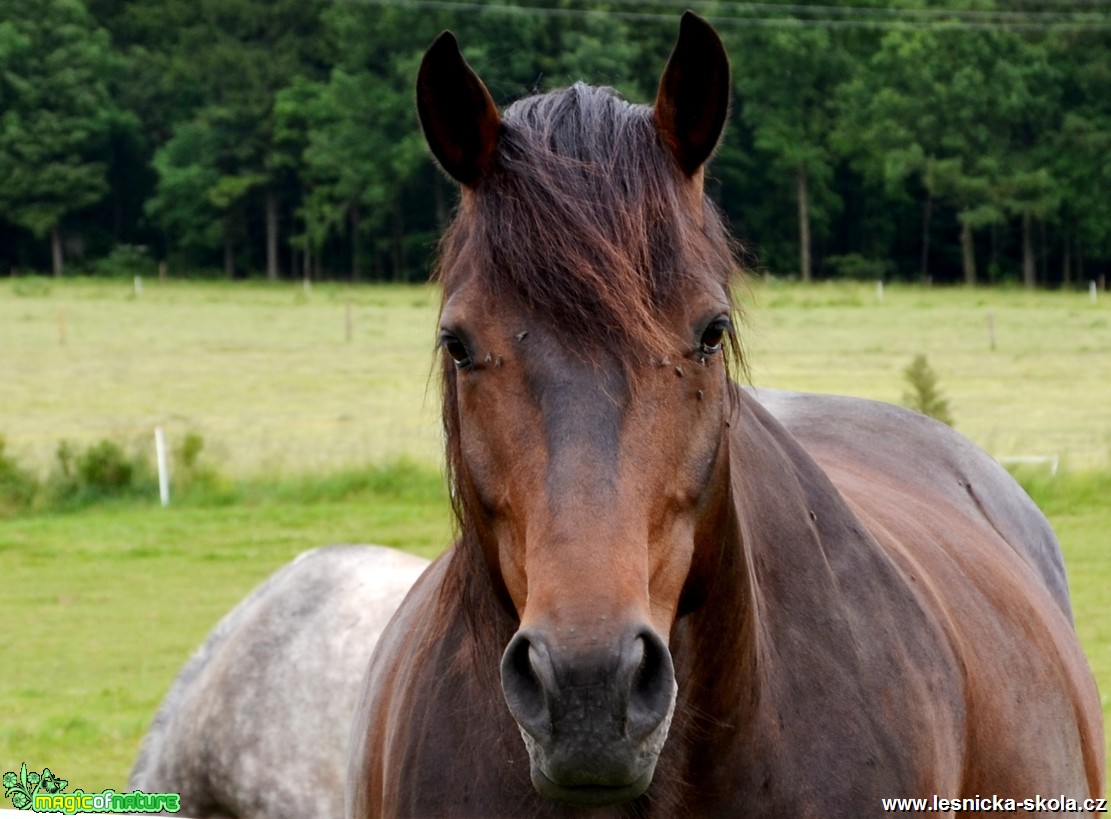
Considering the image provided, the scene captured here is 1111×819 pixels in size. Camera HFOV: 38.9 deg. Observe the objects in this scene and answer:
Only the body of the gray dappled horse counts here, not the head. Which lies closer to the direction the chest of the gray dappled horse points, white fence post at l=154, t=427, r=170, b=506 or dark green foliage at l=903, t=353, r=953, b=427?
the dark green foliage

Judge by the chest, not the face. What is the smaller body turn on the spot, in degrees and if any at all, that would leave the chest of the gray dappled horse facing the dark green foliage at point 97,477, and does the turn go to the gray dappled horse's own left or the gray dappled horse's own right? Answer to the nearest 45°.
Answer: approximately 90° to the gray dappled horse's own left

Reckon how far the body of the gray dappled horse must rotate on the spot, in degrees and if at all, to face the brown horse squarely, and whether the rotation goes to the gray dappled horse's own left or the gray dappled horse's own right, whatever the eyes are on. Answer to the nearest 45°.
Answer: approximately 90° to the gray dappled horse's own right

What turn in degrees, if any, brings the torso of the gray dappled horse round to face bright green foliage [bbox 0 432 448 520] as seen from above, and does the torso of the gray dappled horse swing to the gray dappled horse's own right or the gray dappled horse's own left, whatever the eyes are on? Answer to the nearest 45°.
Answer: approximately 90° to the gray dappled horse's own left

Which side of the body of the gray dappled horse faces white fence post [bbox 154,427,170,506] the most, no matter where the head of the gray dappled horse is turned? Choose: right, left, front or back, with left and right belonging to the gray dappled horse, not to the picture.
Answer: left

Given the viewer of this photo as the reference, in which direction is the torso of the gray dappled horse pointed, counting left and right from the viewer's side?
facing to the right of the viewer

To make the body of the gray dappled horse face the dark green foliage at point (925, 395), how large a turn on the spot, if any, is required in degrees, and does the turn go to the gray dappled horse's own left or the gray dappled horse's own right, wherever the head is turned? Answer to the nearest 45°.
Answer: approximately 45° to the gray dappled horse's own left

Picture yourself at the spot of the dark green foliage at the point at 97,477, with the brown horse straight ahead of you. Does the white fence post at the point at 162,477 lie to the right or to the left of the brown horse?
left

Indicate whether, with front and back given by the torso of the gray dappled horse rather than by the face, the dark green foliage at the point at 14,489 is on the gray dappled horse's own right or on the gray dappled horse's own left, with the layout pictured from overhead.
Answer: on the gray dappled horse's own left
